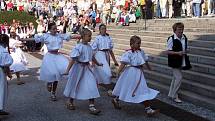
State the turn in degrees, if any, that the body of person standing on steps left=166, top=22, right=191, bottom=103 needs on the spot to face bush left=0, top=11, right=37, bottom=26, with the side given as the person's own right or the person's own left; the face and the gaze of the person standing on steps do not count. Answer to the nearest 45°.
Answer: approximately 180°

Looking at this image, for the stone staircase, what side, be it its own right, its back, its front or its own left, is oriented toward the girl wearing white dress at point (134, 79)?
front

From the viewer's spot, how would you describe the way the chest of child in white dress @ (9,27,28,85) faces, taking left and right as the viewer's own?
facing the viewer and to the right of the viewer

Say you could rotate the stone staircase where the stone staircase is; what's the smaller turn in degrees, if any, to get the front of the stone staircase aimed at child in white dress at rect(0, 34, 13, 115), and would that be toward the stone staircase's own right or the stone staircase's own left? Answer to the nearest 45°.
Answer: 0° — it already faces them

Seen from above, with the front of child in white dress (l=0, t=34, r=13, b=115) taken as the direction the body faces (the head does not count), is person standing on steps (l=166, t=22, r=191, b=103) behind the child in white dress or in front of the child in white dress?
in front

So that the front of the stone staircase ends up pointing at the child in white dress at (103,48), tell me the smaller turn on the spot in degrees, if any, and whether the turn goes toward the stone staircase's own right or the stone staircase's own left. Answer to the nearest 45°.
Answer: approximately 45° to the stone staircase's own right

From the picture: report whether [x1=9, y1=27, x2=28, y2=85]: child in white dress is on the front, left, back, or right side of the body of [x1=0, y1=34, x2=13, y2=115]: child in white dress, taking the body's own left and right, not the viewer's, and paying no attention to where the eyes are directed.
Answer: left

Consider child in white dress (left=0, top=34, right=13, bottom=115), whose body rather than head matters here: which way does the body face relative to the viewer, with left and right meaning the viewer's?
facing to the right of the viewer

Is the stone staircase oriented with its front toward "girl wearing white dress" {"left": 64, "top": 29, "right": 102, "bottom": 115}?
yes

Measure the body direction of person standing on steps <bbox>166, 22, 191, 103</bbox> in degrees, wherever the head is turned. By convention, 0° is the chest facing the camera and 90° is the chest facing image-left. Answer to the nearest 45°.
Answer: approximately 315°
